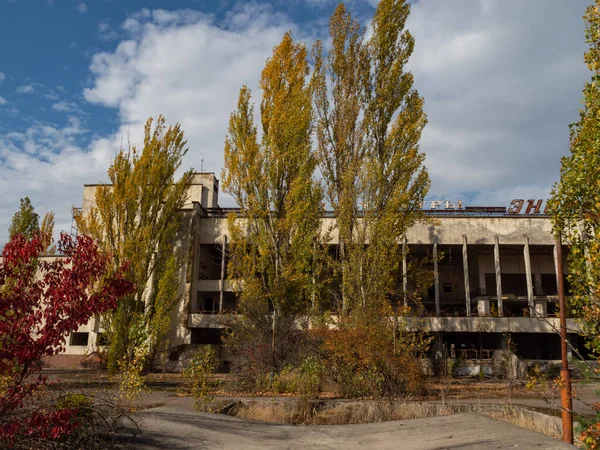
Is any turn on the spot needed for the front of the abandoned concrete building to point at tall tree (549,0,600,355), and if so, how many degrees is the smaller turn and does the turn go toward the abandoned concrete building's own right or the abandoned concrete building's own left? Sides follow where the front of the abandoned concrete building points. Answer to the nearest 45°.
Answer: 0° — it already faces it

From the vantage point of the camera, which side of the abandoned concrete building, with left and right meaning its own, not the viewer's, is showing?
front

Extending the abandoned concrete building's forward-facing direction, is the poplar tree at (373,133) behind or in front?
in front

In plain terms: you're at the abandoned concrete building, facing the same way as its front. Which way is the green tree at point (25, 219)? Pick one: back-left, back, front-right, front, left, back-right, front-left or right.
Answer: right

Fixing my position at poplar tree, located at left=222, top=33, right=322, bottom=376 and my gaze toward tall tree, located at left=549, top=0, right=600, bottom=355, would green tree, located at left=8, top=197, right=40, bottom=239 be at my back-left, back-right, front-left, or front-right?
back-right

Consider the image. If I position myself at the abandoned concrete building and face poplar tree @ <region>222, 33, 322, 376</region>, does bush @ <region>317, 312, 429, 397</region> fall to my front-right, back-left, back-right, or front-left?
front-left

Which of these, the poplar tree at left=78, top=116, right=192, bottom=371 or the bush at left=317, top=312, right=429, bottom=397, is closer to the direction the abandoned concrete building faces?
the bush

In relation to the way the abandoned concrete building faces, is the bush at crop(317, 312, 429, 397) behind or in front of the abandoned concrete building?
in front

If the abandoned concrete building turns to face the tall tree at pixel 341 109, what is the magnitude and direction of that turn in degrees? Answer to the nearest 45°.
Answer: approximately 45° to its right
